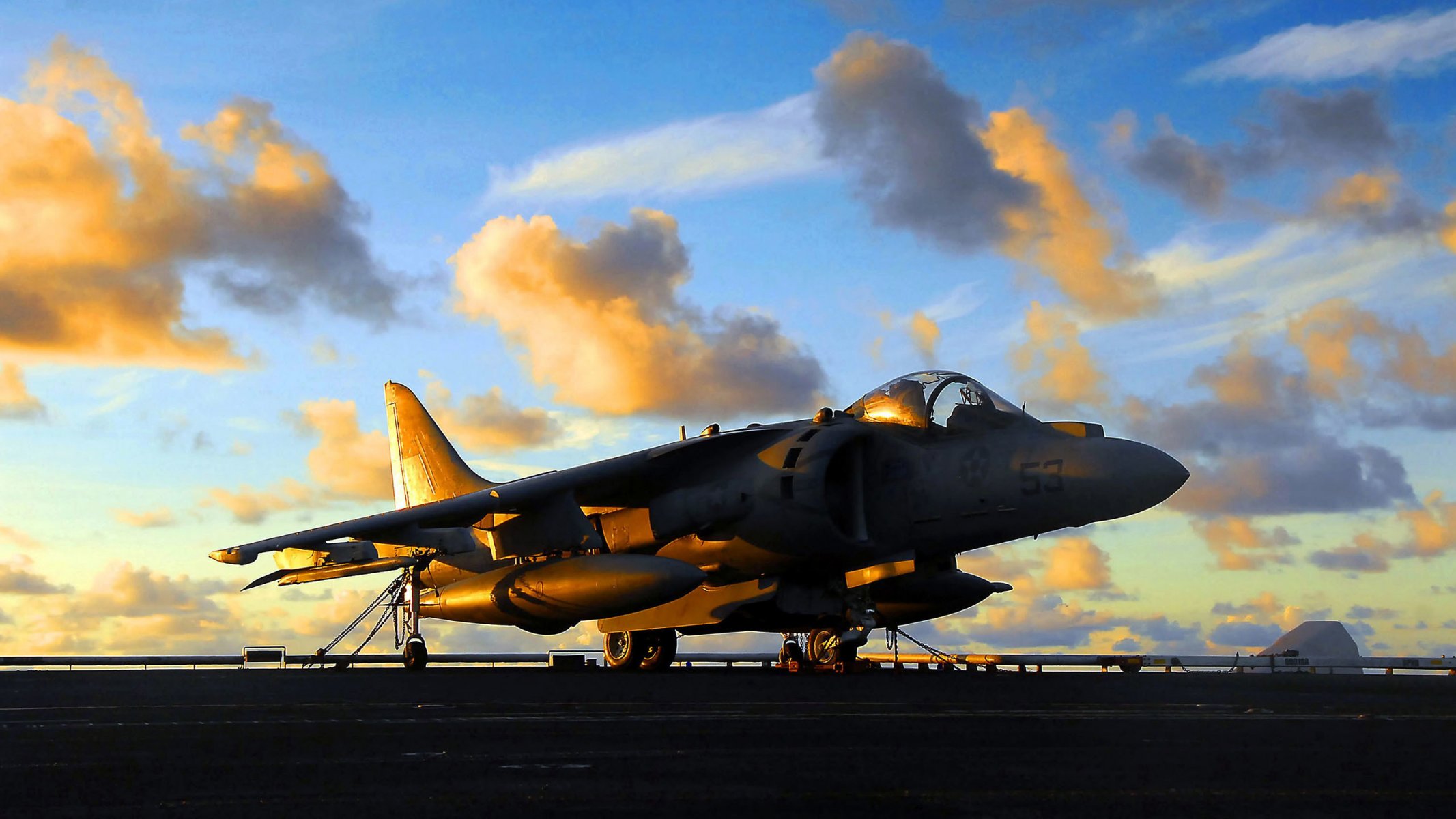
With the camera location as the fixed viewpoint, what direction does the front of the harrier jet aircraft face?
facing the viewer and to the right of the viewer
